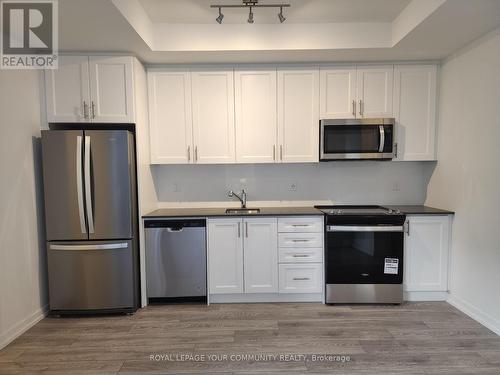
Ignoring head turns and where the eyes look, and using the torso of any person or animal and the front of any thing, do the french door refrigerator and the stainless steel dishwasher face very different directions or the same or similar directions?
same or similar directions

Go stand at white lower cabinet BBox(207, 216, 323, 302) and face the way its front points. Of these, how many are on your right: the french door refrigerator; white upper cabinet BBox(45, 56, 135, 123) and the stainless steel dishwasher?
3

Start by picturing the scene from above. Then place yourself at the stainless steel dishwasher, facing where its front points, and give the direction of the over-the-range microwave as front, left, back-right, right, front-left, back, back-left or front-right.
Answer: left

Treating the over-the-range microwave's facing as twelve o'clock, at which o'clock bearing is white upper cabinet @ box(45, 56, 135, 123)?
The white upper cabinet is roughly at 2 o'clock from the over-the-range microwave.

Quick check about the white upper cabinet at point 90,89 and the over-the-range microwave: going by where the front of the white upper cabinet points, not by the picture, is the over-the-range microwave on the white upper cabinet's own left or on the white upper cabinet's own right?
on the white upper cabinet's own left

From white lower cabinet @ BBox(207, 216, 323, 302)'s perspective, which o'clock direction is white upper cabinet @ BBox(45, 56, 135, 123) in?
The white upper cabinet is roughly at 3 o'clock from the white lower cabinet.

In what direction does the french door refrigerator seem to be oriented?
toward the camera

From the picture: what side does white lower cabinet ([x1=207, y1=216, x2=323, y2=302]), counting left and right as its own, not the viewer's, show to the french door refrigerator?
right

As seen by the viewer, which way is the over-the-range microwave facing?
toward the camera

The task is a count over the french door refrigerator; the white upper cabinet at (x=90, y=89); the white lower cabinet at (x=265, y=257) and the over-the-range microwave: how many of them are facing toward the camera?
4

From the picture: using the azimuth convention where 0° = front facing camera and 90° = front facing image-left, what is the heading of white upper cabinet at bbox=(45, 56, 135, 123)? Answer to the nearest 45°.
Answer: approximately 0°

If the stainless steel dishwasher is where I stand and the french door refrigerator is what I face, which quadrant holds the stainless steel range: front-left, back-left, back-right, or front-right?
back-left

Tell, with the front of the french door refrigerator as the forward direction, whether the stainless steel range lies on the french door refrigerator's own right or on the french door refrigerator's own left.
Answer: on the french door refrigerator's own left

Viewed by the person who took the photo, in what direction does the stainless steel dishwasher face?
facing the viewer
